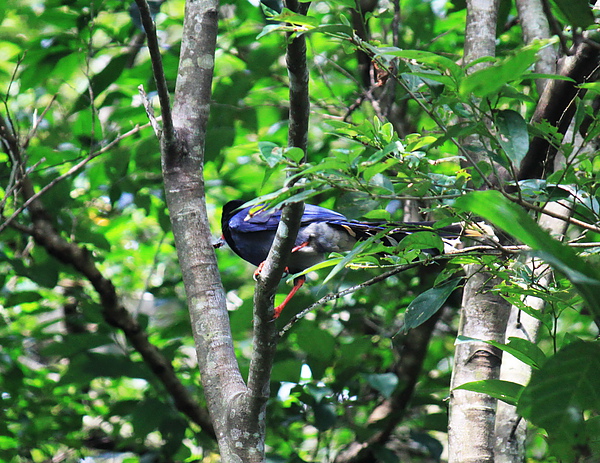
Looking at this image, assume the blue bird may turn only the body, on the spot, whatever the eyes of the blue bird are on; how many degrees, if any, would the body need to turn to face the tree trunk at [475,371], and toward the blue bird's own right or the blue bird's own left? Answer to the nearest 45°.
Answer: approximately 135° to the blue bird's own left

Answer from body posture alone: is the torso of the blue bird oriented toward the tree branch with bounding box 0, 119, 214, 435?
yes

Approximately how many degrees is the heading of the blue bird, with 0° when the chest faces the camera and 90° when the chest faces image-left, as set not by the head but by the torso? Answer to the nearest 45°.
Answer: approximately 90°

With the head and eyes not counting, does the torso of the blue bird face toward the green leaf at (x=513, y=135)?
no
